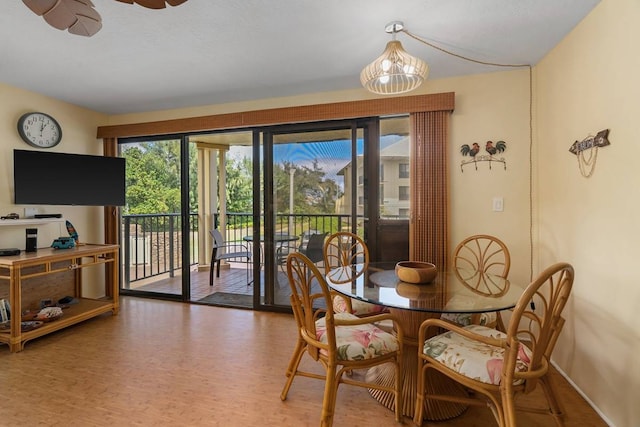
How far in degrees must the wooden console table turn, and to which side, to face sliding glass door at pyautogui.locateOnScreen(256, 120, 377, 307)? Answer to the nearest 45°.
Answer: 0° — it already faces it

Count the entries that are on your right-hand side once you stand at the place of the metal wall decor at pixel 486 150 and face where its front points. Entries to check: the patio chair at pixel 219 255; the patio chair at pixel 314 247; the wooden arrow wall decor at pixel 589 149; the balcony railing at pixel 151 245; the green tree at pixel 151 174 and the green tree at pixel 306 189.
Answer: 5

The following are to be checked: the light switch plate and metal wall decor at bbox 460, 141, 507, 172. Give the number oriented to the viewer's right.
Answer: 0

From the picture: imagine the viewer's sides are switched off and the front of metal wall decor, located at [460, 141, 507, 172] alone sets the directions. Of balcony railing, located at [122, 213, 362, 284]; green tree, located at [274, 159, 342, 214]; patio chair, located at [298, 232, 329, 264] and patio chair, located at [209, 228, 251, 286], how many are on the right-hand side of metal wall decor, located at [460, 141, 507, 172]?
4

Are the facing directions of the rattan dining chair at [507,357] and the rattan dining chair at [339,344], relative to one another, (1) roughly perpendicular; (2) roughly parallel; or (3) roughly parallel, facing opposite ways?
roughly perpendicular

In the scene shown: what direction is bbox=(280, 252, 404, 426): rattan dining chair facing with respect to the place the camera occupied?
facing away from the viewer and to the right of the viewer

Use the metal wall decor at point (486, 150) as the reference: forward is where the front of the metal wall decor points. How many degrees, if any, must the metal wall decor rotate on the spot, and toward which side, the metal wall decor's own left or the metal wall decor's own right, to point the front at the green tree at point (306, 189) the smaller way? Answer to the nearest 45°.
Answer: approximately 90° to the metal wall decor's own right

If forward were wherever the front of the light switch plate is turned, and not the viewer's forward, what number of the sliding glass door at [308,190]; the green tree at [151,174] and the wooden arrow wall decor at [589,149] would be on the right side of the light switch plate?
2

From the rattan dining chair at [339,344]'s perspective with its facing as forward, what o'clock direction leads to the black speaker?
The black speaker is roughly at 8 o'clock from the rattan dining chair.

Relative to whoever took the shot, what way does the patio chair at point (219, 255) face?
facing to the right of the viewer
